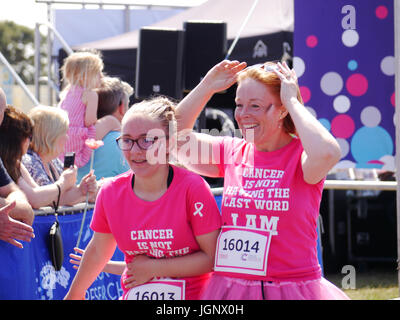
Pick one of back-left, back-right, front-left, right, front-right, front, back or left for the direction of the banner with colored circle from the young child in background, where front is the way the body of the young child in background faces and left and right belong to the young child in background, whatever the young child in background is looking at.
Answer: front-right

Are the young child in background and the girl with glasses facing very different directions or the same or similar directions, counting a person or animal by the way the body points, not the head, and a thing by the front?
very different directions

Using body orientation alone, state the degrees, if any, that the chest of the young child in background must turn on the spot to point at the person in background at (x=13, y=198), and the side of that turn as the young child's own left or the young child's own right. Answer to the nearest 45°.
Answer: approximately 135° to the young child's own right

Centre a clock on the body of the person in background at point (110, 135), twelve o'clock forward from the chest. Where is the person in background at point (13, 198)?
the person in background at point (13, 198) is roughly at 5 o'clock from the person in background at point (110, 135).

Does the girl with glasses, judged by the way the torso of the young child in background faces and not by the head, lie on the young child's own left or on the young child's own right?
on the young child's own right

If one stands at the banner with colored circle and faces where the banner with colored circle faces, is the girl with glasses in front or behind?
in front

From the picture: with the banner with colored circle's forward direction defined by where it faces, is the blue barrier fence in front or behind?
in front

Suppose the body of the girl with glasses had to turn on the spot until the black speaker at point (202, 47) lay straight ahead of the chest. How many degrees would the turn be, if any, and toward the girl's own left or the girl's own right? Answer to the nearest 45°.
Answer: approximately 135° to the girl's own right

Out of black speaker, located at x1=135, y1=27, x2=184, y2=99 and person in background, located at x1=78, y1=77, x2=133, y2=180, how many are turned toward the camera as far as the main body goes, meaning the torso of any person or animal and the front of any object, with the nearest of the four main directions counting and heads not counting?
1

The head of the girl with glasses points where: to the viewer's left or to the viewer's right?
to the viewer's left

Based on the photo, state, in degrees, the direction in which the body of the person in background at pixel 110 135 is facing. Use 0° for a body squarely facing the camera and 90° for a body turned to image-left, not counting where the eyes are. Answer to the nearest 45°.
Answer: approximately 225°
